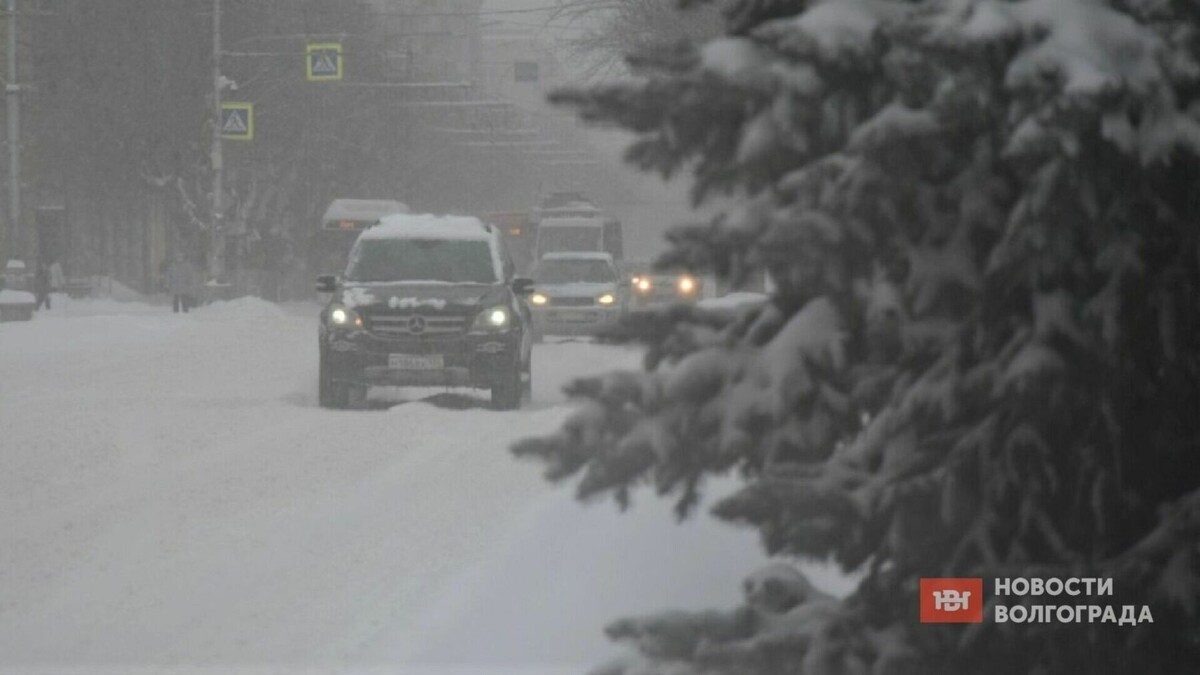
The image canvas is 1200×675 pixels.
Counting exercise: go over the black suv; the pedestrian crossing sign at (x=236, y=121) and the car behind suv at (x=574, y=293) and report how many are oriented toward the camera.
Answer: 3

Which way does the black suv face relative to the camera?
toward the camera

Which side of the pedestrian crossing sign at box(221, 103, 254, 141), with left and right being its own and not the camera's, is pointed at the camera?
front

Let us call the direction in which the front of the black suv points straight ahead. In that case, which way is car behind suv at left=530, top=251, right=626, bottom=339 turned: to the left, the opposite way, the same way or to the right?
the same way

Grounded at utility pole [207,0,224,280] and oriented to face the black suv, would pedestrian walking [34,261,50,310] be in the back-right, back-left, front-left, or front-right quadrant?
front-right

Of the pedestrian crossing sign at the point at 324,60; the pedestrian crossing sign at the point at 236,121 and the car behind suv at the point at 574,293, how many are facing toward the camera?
3

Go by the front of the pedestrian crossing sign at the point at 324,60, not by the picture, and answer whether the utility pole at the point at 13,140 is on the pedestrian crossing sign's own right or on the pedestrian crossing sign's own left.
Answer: on the pedestrian crossing sign's own right

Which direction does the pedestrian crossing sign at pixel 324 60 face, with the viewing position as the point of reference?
facing the viewer

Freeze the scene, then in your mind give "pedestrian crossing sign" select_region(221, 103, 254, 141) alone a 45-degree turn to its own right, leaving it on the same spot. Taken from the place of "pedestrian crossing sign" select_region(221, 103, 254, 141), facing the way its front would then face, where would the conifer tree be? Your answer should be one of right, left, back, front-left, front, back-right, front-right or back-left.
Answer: front-left

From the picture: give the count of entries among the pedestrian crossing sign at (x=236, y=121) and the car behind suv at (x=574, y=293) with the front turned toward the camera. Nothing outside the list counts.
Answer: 2

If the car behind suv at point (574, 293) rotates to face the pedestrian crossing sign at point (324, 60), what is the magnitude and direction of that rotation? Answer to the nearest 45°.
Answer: approximately 135° to its right

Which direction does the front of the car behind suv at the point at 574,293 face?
toward the camera

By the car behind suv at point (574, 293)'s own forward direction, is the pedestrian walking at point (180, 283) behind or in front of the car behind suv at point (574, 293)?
behind

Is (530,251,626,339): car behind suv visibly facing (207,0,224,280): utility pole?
no

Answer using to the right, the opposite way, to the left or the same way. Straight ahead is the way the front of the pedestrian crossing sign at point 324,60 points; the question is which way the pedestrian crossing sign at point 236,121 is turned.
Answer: the same way

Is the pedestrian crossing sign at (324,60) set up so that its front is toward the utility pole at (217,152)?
no

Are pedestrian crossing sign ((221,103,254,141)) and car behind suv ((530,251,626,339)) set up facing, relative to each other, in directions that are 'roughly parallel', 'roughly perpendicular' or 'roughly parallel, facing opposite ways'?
roughly parallel

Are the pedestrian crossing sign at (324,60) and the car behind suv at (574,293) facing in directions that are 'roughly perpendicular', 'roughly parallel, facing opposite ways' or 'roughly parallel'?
roughly parallel
